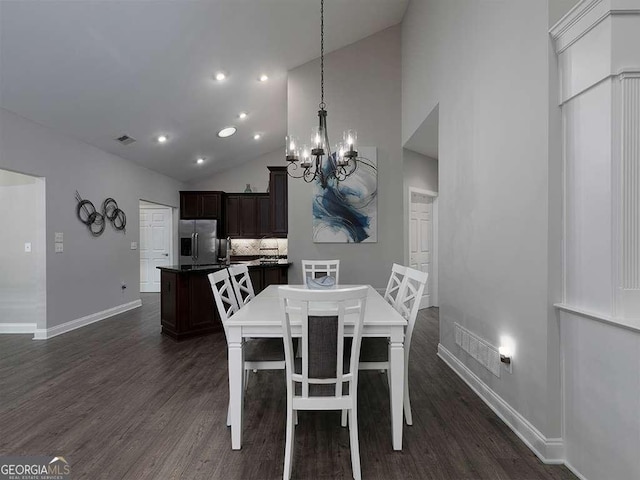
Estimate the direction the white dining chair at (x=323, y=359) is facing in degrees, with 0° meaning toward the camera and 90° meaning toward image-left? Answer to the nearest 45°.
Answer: approximately 180°

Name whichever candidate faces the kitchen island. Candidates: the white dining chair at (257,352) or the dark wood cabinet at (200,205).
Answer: the dark wood cabinet

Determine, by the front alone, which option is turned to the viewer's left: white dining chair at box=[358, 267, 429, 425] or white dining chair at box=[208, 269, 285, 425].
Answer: white dining chair at box=[358, 267, 429, 425]

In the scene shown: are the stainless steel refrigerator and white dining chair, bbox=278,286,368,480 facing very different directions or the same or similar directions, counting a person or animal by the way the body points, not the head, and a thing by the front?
very different directions

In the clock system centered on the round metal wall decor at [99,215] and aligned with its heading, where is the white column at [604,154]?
The white column is roughly at 1 o'clock from the round metal wall decor.

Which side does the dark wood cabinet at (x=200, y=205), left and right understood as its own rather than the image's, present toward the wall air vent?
front

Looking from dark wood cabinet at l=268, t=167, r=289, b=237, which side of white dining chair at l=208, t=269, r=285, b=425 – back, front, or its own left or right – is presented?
left

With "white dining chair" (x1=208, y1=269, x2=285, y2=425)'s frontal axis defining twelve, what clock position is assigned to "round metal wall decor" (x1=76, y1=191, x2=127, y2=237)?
The round metal wall decor is roughly at 8 o'clock from the white dining chair.

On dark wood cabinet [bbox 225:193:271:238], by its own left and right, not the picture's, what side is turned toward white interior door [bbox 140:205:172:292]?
right

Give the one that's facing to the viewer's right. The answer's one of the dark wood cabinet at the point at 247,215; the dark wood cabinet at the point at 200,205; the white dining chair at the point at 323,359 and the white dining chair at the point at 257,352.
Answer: the white dining chair at the point at 257,352

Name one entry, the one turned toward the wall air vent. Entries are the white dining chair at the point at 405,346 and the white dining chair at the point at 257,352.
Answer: the white dining chair at the point at 257,352

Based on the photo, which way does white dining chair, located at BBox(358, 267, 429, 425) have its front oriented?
to the viewer's left

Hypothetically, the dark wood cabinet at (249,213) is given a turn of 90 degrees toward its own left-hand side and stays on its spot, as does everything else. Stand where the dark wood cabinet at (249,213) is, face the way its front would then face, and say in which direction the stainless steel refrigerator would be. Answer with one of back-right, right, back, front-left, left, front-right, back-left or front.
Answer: back

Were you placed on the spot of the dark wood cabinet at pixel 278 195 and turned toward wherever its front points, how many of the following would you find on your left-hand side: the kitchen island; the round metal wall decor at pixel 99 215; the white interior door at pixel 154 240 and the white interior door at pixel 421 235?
1

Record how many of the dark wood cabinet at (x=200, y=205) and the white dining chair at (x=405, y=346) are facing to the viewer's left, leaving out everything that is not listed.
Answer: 1
